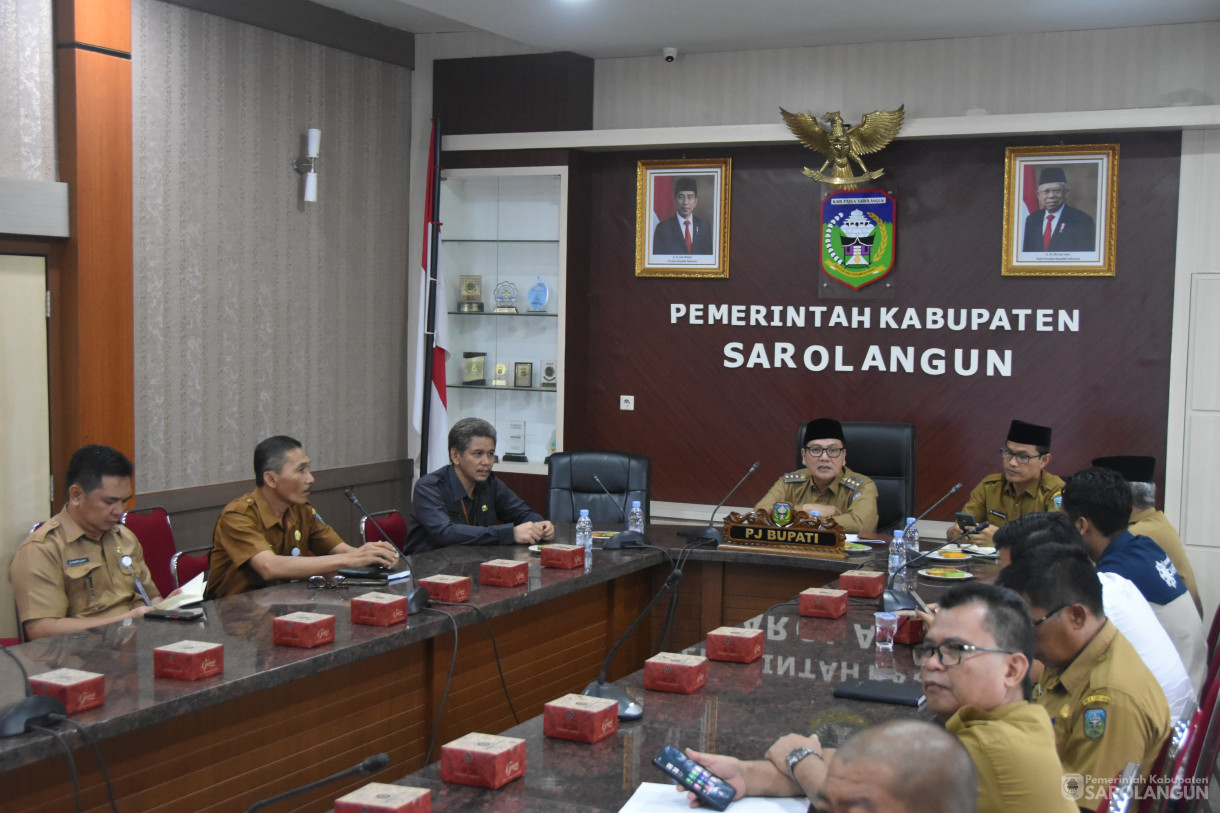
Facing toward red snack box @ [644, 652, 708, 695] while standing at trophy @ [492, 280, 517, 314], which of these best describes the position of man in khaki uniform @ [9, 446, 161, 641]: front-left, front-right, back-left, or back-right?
front-right

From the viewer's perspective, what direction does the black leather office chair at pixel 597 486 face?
toward the camera

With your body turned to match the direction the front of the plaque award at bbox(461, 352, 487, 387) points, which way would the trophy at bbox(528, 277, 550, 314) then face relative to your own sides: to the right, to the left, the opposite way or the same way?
the same way

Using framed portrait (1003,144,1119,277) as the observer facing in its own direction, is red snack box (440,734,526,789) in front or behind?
in front

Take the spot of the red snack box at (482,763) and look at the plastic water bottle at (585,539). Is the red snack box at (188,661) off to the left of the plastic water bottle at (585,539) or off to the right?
left

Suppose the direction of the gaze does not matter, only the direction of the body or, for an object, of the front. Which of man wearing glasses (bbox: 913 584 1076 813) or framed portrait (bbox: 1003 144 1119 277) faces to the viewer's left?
the man wearing glasses

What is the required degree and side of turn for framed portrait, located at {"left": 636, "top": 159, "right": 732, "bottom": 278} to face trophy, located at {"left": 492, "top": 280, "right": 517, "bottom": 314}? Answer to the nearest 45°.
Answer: approximately 90° to its right

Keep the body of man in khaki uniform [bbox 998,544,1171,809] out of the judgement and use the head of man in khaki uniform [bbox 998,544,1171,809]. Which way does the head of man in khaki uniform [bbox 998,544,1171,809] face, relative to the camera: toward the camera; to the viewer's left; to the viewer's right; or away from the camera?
to the viewer's left

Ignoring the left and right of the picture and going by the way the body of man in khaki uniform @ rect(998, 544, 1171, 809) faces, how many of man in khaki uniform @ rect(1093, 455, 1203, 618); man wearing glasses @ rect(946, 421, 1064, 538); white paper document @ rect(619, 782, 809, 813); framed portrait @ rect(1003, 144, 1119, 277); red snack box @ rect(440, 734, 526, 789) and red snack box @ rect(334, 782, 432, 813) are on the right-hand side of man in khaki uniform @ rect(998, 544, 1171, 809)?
3

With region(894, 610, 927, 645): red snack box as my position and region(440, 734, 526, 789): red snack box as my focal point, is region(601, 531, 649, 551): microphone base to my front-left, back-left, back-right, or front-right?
back-right

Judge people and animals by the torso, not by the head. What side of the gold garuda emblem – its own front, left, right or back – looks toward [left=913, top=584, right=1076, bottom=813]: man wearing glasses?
front

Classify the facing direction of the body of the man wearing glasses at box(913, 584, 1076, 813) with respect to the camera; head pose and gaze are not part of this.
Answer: to the viewer's left

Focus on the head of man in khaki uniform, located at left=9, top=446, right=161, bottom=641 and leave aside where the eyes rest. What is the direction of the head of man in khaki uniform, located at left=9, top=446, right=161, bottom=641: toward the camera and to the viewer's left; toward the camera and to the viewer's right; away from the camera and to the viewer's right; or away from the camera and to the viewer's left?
toward the camera and to the viewer's right

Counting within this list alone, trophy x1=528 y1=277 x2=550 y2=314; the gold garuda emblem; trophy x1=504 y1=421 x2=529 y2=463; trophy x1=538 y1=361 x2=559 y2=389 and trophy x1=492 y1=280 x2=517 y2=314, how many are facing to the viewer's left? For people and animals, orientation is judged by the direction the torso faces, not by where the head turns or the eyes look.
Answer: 0

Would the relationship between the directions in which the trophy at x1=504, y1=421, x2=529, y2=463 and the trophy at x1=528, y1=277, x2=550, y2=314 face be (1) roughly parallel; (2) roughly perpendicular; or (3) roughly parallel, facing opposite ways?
roughly parallel

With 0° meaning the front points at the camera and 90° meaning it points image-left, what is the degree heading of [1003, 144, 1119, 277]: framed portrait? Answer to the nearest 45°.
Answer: approximately 0°

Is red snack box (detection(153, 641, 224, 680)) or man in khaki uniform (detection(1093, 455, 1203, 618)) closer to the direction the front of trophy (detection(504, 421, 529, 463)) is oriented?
the red snack box

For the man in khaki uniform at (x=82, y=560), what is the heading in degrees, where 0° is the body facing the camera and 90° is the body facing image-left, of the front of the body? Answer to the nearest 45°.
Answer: approximately 315°

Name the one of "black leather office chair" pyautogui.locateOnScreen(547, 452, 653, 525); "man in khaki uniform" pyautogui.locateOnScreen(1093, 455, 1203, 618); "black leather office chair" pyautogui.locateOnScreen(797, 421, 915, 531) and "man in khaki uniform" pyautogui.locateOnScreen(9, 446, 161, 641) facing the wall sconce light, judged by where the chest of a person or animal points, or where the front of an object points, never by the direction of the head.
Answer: "man in khaki uniform" pyautogui.locateOnScreen(1093, 455, 1203, 618)

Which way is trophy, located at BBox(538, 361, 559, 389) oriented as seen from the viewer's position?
toward the camera

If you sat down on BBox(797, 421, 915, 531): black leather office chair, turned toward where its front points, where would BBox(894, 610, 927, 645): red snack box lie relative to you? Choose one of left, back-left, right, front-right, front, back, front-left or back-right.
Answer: front
